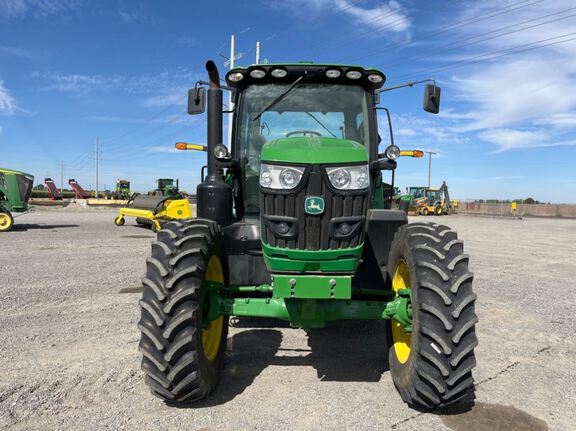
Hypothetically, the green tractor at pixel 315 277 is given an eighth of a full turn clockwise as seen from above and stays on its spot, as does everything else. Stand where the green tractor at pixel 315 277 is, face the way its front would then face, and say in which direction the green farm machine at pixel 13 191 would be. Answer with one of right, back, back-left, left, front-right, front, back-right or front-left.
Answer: right

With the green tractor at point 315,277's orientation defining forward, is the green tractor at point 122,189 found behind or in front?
behind

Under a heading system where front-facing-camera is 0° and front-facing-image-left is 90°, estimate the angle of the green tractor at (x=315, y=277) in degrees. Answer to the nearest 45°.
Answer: approximately 0°
